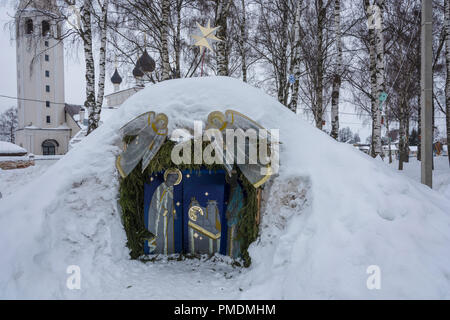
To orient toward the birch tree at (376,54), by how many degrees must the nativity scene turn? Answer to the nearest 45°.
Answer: approximately 135° to its left

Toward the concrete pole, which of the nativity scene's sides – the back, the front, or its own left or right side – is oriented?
left

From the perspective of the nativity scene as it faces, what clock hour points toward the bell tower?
The bell tower is roughly at 5 o'clock from the nativity scene.

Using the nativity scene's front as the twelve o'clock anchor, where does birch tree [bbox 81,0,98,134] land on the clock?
The birch tree is roughly at 5 o'clock from the nativity scene.

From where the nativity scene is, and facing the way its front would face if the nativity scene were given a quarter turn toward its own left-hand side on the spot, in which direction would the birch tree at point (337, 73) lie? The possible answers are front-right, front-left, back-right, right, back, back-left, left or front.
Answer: front-left

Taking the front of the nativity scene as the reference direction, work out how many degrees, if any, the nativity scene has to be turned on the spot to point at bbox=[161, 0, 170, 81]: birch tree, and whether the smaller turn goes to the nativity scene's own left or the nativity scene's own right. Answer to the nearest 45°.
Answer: approximately 180°

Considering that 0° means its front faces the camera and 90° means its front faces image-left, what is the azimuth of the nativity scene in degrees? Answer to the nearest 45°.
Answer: approximately 0°
